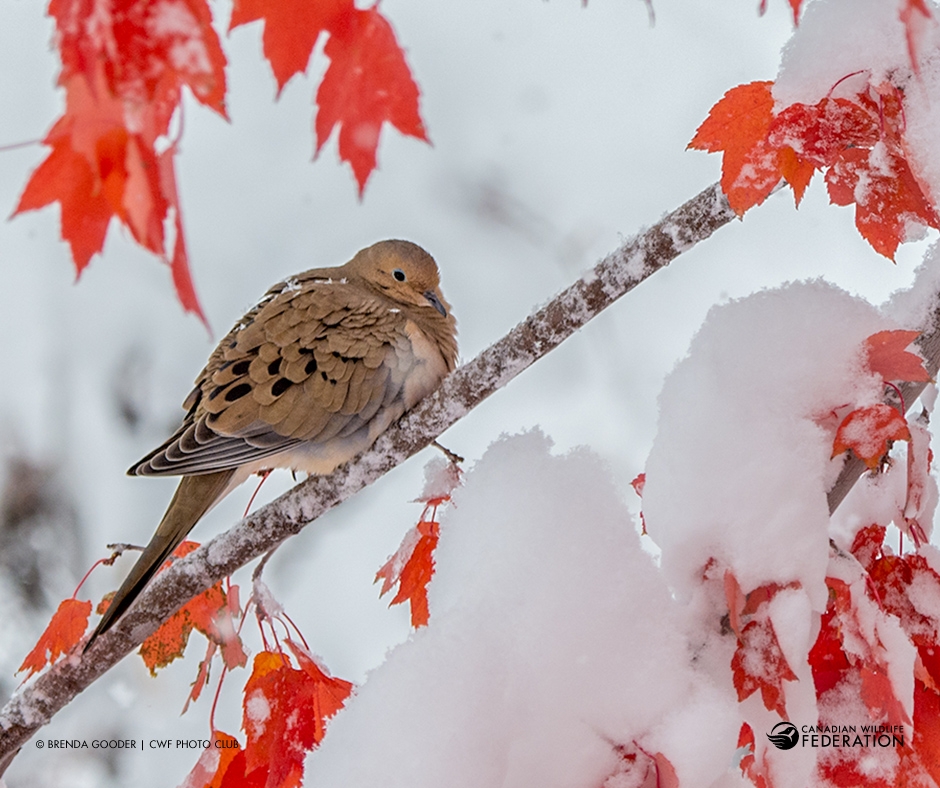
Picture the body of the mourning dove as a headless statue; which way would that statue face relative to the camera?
to the viewer's right

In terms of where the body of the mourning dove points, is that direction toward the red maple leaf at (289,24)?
no

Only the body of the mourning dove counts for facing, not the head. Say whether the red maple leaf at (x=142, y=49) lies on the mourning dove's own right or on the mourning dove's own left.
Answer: on the mourning dove's own right

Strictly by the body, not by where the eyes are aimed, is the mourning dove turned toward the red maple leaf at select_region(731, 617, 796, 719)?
yes

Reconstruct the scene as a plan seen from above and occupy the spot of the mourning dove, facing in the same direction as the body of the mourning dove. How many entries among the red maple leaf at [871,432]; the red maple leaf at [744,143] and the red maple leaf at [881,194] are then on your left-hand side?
0
